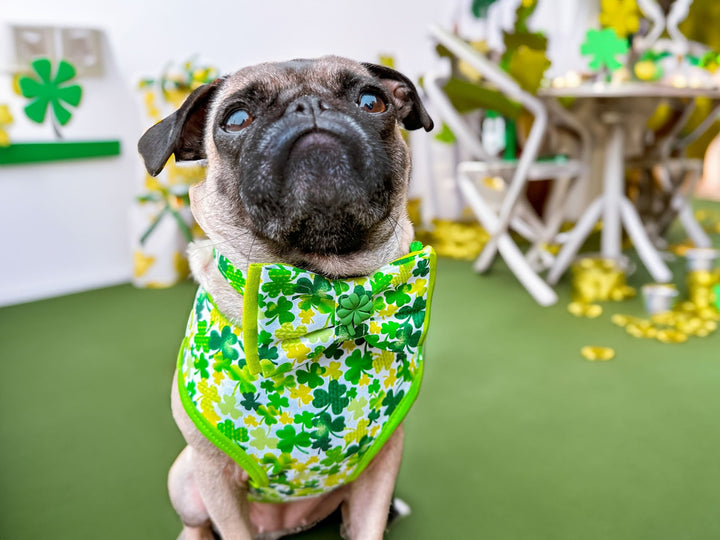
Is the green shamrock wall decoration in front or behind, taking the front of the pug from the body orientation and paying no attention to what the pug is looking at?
behind

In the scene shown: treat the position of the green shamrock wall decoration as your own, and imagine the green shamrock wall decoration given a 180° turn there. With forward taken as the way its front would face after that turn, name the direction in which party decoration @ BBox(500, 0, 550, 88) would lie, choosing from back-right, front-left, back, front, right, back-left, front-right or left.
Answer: right

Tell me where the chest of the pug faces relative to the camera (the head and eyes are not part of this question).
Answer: toward the camera

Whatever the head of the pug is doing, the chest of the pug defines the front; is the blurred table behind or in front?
behind

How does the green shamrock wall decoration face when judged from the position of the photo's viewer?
facing the viewer
